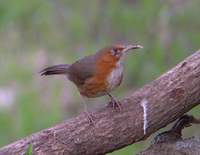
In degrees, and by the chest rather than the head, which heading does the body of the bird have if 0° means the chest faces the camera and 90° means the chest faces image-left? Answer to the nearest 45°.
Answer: approximately 270°
